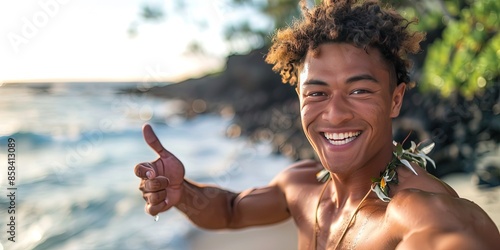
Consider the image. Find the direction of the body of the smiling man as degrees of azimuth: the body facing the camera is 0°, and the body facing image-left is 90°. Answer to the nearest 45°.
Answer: approximately 45°

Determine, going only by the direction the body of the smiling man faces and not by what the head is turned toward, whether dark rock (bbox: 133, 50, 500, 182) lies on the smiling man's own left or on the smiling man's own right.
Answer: on the smiling man's own right
